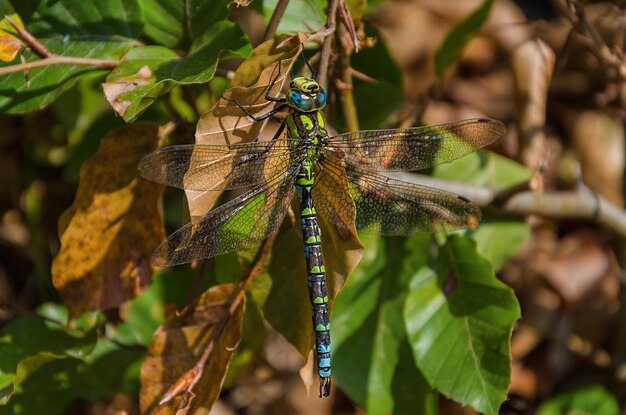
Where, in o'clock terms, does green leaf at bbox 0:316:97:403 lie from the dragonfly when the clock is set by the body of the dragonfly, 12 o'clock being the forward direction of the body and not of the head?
The green leaf is roughly at 9 o'clock from the dragonfly.

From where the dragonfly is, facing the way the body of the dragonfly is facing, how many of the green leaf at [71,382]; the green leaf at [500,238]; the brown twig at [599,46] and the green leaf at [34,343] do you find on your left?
2

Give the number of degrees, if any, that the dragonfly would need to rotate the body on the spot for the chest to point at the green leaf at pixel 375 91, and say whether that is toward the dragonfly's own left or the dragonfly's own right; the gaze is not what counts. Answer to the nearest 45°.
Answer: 0° — it already faces it

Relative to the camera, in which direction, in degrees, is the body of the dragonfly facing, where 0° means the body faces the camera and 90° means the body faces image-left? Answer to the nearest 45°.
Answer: approximately 180°

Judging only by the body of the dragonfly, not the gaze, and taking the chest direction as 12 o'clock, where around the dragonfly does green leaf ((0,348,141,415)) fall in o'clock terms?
The green leaf is roughly at 9 o'clock from the dragonfly.

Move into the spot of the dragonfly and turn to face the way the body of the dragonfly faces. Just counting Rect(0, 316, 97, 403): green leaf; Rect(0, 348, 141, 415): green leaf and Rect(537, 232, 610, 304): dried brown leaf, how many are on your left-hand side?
2
